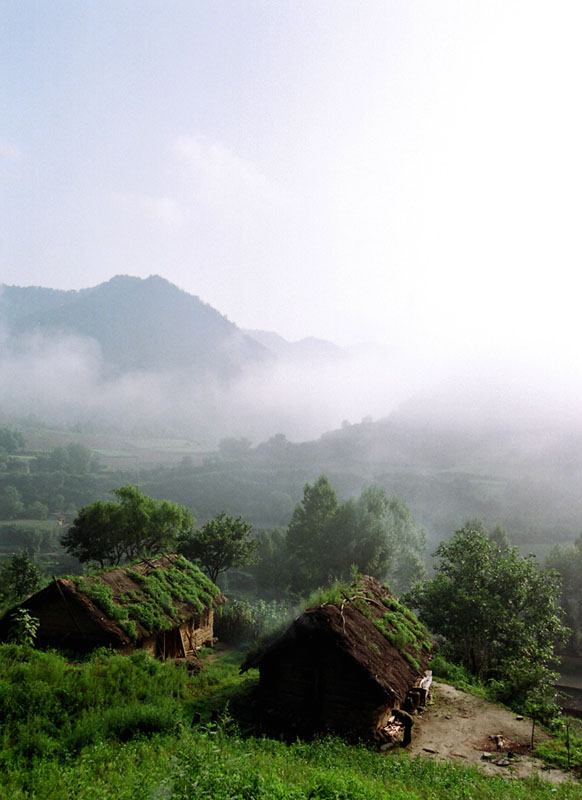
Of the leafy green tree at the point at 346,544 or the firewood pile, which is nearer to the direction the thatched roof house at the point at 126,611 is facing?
the firewood pile

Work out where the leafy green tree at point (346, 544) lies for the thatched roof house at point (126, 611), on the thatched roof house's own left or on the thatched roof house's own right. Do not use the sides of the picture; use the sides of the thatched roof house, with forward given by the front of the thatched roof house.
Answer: on the thatched roof house's own left

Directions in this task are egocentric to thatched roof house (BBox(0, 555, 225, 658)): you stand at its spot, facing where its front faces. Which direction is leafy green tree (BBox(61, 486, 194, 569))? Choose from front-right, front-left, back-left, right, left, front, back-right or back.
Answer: back-left

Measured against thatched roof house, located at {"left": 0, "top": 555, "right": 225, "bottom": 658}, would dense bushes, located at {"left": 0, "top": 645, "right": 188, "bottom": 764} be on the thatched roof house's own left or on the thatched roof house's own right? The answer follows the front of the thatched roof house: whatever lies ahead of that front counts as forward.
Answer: on the thatched roof house's own right

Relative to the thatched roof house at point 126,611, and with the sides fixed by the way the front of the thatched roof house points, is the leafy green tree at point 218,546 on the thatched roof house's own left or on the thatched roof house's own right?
on the thatched roof house's own left

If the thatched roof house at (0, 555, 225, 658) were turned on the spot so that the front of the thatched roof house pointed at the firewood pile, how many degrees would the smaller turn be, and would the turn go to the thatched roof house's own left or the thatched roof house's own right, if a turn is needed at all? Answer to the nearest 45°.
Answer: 0° — it already faces it

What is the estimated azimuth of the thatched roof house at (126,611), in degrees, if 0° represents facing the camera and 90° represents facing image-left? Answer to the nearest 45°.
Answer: approximately 315°

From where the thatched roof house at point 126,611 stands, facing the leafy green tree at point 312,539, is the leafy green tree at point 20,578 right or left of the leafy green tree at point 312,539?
left

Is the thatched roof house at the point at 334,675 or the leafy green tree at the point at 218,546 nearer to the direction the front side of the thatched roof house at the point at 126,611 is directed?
the thatched roof house
